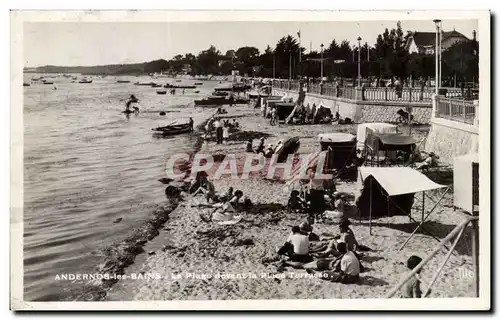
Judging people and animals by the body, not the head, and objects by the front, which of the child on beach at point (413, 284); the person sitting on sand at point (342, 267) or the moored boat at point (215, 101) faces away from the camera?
the child on beach

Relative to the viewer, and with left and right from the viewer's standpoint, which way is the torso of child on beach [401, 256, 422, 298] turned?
facing away from the viewer

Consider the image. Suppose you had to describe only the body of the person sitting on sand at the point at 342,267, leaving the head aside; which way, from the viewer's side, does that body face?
to the viewer's left

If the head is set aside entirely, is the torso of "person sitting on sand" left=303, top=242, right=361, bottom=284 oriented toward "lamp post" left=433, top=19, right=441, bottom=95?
no

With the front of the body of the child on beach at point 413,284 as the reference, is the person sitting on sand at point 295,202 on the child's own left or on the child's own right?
on the child's own left

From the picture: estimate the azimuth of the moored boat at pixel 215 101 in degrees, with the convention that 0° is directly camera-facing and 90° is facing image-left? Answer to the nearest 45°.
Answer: approximately 90°

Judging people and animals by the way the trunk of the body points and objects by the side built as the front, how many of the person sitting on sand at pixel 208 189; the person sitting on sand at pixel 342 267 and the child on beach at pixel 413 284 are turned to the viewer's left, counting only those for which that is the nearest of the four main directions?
2

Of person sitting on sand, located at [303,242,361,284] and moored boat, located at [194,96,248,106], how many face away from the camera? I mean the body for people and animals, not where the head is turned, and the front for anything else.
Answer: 0

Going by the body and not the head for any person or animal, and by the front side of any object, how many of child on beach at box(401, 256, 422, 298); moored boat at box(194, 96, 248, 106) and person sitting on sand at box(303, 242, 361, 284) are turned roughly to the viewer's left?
2

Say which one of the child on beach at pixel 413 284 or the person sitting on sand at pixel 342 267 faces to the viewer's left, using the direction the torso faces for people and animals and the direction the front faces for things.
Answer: the person sitting on sand

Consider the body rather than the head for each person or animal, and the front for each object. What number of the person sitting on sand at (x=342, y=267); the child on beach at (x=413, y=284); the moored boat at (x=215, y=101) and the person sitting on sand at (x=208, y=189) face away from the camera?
1
